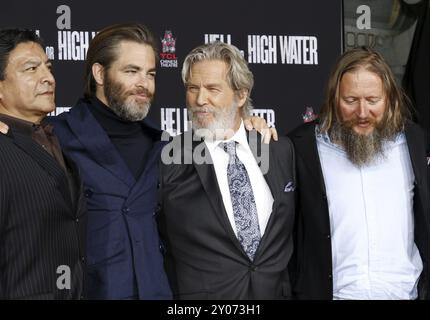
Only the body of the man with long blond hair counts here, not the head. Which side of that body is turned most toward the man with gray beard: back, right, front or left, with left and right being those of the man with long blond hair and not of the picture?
right

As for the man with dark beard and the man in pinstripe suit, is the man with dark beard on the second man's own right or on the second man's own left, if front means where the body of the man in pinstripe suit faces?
on the second man's own left

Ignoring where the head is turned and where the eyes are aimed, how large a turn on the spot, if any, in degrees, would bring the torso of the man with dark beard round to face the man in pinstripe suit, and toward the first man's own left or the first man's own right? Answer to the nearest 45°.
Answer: approximately 90° to the first man's own right

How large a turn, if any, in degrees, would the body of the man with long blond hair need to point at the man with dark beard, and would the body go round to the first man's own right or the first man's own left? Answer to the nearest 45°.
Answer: approximately 90° to the first man's own right

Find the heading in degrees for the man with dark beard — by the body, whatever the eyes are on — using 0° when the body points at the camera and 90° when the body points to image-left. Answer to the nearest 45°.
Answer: approximately 315°

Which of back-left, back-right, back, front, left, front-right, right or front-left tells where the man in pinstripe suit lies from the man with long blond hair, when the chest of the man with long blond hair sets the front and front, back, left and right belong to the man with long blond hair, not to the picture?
front-right
